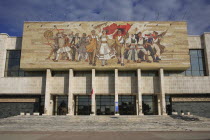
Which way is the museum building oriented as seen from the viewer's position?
toward the camera
